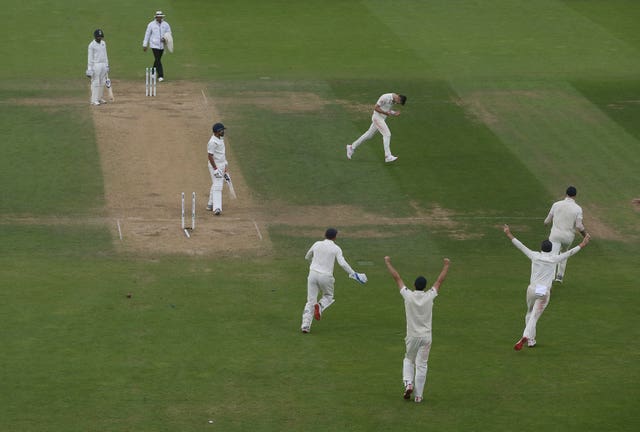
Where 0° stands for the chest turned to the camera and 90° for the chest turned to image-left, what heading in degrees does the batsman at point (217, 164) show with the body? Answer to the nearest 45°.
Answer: approximately 315°

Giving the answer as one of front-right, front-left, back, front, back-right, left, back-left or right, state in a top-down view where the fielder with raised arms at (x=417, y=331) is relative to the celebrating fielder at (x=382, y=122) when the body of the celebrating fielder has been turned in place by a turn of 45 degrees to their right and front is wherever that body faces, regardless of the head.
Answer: front-right

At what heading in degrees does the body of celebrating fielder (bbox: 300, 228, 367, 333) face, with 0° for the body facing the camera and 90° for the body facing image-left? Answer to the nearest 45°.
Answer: approximately 225°

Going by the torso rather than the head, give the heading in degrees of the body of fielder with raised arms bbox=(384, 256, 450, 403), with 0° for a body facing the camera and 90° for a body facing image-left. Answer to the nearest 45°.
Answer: approximately 180°

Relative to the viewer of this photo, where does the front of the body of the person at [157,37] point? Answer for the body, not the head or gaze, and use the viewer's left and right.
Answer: facing the viewer

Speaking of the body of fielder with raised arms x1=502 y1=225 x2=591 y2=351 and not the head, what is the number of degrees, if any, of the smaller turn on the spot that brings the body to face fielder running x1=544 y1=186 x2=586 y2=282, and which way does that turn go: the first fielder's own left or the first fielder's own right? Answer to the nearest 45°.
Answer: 0° — they already face them

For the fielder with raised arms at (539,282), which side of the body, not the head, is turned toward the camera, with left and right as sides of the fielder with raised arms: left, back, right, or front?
back
